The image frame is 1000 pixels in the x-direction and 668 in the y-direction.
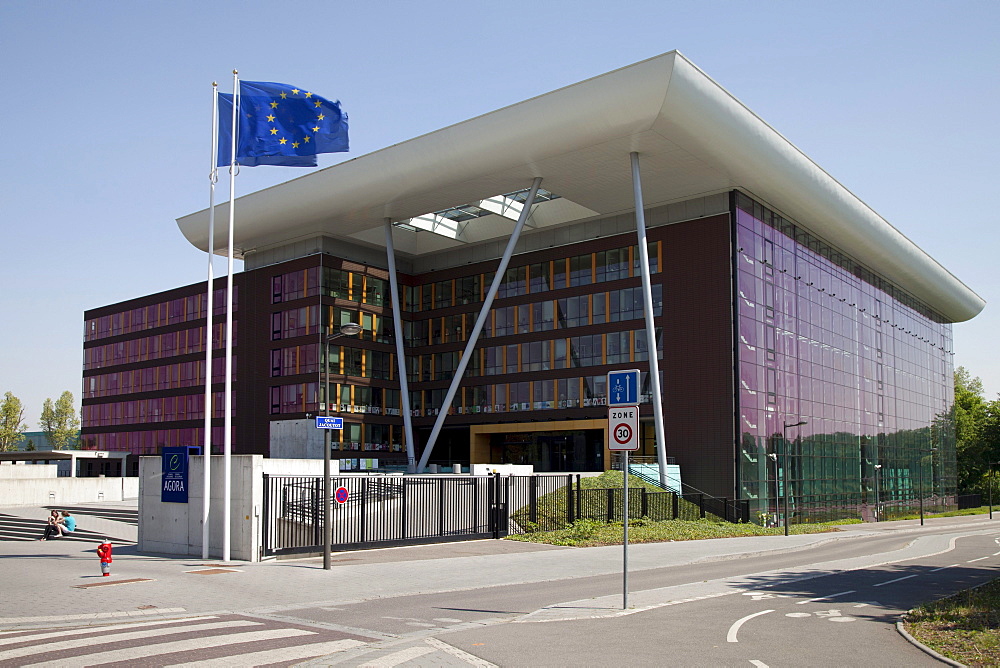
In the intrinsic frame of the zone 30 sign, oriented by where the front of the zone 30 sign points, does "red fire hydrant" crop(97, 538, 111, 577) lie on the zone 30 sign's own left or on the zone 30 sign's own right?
on the zone 30 sign's own right

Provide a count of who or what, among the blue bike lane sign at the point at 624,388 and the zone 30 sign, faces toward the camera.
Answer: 2

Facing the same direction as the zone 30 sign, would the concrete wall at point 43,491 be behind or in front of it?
behind

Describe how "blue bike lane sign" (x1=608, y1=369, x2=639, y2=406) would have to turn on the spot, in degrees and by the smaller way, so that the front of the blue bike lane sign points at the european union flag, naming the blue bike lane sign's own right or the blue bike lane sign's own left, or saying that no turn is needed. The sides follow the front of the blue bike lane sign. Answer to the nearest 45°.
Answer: approximately 135° to the blue bike lane sign's own right

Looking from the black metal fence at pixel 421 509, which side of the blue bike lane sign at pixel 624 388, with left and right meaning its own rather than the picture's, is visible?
back

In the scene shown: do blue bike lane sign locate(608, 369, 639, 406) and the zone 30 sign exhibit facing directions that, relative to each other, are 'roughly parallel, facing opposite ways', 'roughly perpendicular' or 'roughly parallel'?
roughly parallel

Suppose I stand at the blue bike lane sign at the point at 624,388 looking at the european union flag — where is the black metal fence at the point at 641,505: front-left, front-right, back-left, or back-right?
front-right

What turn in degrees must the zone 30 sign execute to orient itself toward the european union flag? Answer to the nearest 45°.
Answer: approximately 135° to its right

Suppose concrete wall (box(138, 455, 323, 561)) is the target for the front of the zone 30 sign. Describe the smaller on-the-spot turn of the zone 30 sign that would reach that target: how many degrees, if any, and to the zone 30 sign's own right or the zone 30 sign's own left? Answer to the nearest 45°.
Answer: approximately 135° to the zone 30 sign's own right

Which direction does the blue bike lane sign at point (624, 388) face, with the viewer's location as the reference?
facing the viewer

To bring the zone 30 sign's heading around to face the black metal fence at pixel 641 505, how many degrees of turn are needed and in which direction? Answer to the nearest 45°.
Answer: approximately 180°
